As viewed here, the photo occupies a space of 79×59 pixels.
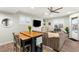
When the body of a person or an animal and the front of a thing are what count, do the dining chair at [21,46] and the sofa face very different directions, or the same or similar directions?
same or similar directions

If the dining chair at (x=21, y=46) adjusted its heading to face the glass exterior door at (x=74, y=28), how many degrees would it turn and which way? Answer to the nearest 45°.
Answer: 0° — it already faces it

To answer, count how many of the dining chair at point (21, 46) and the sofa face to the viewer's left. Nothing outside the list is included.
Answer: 0
